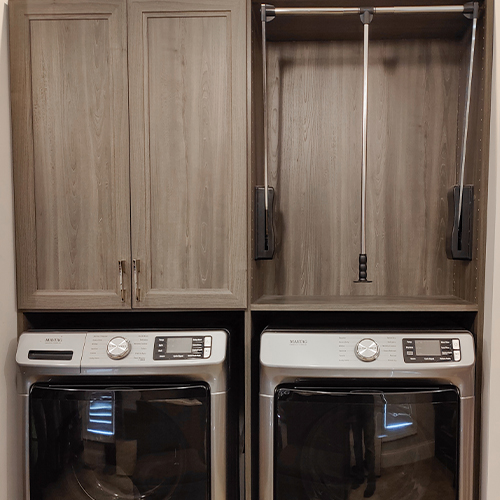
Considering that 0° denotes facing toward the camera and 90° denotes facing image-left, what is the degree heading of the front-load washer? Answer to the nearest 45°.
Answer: approximately 0°

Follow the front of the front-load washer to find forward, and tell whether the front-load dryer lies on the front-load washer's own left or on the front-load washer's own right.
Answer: on the front-load washer's own left

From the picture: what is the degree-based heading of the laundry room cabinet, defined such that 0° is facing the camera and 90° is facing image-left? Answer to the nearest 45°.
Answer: approximately 0°

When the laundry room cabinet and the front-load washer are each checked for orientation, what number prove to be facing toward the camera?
2
